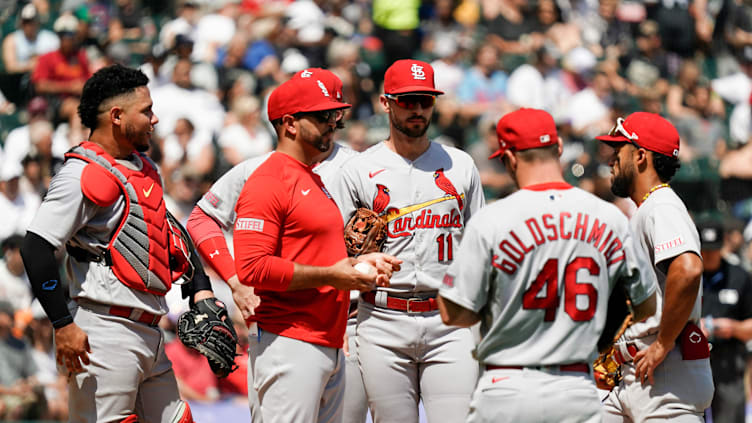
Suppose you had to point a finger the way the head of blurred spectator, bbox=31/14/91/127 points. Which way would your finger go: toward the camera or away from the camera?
toward the camera

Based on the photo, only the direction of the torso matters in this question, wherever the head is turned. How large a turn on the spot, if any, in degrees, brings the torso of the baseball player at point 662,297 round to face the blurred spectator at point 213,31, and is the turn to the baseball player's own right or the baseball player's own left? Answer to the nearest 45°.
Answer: approximately 45° to the baseball player's own right

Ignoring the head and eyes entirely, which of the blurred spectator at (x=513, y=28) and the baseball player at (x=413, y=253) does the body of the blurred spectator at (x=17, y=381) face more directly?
the baseball player

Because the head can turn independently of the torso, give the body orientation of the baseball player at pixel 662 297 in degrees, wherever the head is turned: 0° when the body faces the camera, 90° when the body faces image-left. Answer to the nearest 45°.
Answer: approximately 90°

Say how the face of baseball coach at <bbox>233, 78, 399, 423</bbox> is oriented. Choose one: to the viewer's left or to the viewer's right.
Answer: to the viewer's right

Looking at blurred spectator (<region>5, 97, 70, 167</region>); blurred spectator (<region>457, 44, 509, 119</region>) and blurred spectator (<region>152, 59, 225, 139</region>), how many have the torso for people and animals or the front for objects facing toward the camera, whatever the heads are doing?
3

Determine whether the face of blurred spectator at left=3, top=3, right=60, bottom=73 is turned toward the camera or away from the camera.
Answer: toward the camera

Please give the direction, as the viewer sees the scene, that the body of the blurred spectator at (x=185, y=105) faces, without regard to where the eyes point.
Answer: toward the camera

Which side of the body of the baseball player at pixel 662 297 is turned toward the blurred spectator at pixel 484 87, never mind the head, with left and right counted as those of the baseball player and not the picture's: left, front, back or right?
right

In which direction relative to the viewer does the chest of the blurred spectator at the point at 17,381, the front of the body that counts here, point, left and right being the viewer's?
facing the viewer

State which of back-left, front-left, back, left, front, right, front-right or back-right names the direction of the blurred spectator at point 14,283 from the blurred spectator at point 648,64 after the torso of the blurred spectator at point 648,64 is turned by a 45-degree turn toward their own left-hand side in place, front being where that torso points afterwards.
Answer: right

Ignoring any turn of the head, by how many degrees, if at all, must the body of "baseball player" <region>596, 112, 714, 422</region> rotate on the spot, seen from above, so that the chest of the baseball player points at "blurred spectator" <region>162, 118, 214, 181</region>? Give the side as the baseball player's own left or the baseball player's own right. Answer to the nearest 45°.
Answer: approximately 45° to the baseball player's own right

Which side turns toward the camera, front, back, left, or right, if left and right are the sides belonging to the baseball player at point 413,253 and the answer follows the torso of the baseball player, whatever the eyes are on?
front

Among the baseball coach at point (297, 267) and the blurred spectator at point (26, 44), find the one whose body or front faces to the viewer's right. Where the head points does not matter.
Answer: the baseball coach
